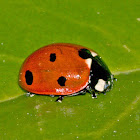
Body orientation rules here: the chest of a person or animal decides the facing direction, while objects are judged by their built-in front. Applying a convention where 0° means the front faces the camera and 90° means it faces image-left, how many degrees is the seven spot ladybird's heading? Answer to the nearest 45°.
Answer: approximately 270°
